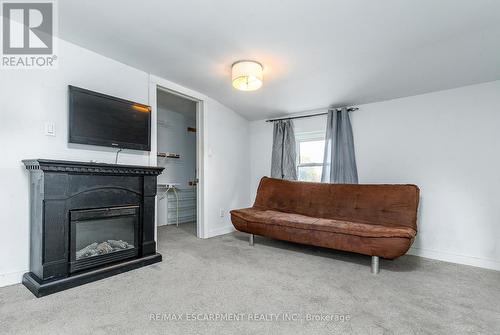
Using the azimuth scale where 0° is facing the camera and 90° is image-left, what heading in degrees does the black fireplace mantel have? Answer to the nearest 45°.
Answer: approximately 315°

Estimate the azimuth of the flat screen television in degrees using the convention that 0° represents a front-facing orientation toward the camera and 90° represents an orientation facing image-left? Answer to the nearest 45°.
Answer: approximately 315°

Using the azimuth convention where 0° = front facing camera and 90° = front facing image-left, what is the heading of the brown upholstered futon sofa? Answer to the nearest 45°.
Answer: approximately 45°
